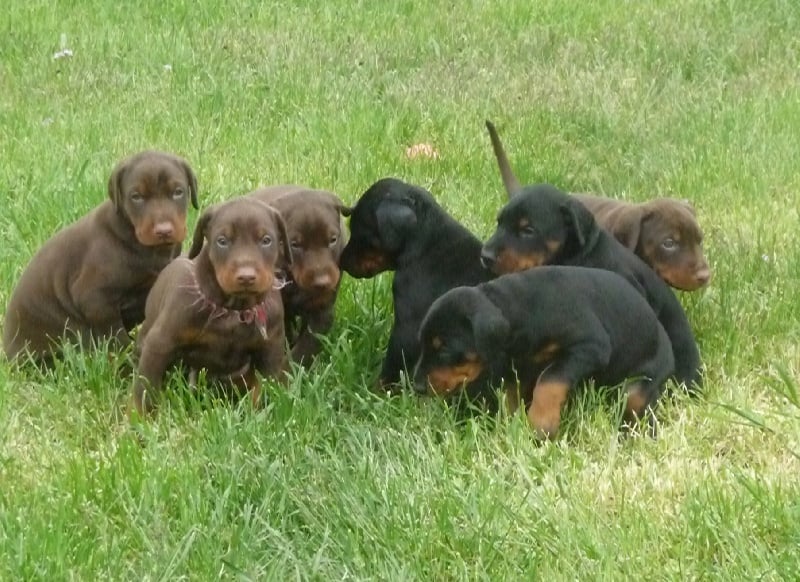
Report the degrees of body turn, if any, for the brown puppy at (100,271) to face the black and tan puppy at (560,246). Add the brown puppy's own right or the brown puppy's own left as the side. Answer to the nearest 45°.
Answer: approximately 45° to the brown puppy's own left

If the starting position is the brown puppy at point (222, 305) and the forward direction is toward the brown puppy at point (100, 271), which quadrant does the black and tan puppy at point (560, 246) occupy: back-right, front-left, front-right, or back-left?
back-right

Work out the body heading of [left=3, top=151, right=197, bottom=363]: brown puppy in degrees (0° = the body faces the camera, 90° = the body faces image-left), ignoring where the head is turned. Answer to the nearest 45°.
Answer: approximately 315°

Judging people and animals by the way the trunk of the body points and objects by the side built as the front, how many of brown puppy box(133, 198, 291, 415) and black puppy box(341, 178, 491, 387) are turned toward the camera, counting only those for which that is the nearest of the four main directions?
1

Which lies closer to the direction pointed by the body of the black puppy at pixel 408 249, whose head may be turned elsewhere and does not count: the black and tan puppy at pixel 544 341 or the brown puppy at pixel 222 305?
the brown puppy

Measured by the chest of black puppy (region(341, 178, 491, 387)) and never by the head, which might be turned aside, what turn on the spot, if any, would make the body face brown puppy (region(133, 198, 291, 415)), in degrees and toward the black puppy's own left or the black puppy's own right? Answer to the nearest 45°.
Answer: approximately 45° to the black puppy's own left

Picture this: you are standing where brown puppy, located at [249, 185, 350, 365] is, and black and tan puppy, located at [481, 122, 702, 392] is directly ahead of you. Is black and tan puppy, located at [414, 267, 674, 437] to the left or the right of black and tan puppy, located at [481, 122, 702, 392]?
right

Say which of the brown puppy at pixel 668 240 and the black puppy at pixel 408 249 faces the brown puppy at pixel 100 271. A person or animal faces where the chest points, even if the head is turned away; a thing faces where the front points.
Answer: the black puppy

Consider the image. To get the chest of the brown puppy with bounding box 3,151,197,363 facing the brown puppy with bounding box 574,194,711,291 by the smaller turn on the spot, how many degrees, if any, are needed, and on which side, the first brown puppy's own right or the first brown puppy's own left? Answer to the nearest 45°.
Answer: approximately 45° to the first brown puppy's own left

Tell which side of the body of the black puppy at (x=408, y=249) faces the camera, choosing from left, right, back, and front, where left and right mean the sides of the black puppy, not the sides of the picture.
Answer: left

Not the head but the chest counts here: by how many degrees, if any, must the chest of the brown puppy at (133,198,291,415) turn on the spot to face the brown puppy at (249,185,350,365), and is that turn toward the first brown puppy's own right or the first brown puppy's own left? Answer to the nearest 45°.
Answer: approximately 135° to the first brown puppy's own left

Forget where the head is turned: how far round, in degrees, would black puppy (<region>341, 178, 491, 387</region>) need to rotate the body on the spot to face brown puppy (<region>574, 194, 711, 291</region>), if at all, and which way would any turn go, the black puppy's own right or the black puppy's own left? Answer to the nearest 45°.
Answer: approximately 180°

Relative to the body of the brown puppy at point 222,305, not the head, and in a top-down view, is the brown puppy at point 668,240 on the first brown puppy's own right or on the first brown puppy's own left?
on the first brown puppy's own left
